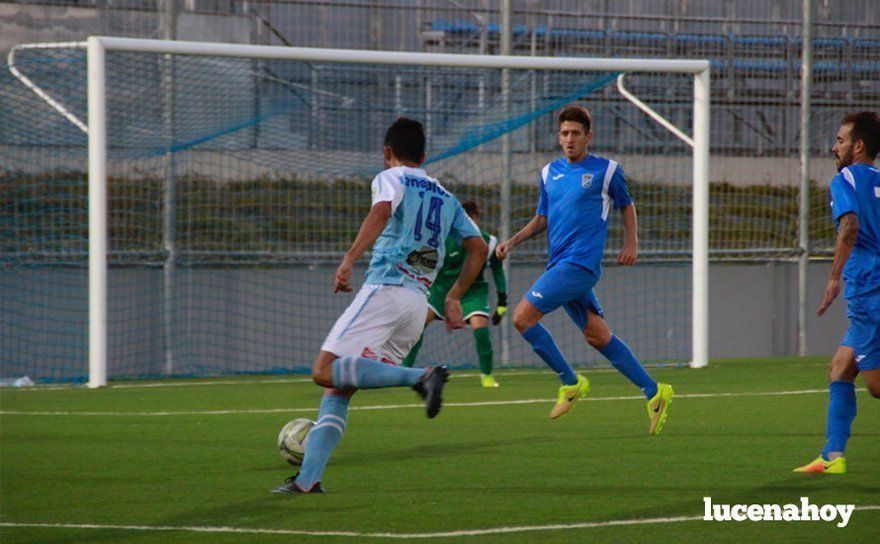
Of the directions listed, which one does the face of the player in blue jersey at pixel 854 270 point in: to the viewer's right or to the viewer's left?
to the viewer's left

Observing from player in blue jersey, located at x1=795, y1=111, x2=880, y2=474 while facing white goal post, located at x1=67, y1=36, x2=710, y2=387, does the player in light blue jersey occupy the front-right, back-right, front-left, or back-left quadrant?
front-left

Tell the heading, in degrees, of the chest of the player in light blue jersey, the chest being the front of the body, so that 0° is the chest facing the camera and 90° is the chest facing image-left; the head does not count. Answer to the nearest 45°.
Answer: approximately 135°

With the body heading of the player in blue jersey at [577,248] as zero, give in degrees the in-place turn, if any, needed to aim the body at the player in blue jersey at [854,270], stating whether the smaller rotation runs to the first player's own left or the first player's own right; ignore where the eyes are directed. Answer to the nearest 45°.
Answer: approximately 90° to the first player's own left

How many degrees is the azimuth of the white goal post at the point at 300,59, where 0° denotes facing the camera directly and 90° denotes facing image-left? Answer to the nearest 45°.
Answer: approximately 315°

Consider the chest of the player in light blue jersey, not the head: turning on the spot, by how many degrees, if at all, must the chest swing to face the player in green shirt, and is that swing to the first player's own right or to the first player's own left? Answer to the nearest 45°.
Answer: approximately 45° to the first player's own right

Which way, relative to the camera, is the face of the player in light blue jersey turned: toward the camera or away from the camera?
away from the camera

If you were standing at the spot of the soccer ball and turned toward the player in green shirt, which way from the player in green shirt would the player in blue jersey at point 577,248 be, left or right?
right

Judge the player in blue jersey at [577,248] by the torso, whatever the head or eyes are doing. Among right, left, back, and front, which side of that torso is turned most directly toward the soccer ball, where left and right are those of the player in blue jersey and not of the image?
front

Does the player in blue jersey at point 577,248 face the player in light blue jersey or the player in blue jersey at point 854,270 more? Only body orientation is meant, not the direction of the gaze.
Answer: the player in light blue jersey

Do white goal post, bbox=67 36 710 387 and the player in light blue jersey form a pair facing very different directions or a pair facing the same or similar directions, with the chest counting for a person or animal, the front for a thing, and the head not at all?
very different directions

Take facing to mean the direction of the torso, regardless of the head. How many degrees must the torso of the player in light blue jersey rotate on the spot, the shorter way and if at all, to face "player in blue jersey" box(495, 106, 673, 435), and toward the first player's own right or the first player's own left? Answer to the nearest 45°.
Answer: approximately 90° to the first player's own right

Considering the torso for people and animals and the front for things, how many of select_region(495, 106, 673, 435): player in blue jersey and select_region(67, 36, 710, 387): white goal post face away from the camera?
0
